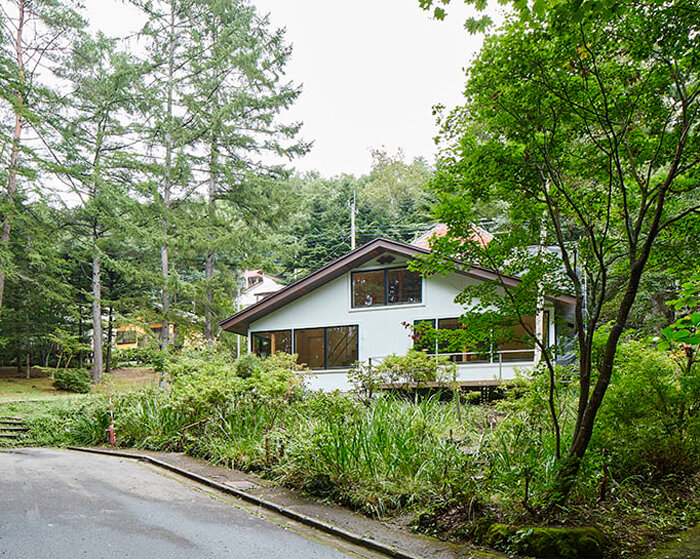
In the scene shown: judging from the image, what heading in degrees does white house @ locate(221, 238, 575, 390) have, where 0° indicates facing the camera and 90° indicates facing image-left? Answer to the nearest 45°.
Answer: approximately 0°

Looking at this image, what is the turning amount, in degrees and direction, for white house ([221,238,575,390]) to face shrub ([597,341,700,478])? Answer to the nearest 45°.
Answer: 0° — it already faces it

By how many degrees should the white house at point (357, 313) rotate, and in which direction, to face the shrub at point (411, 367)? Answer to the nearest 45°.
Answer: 0° — it already faces it

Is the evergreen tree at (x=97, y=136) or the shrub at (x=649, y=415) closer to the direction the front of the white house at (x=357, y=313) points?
the shrub

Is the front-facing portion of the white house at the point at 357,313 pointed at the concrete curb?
yes

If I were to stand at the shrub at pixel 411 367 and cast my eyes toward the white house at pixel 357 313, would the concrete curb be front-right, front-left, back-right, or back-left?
back-left

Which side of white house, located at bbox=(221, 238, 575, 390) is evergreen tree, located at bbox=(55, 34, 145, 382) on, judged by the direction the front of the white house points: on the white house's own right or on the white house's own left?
on the white house's own right

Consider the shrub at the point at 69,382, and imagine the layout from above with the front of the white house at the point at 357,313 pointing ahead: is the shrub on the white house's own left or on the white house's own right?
on the white house's own right

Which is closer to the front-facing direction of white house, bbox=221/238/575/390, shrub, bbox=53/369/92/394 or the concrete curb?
the concrete curb
